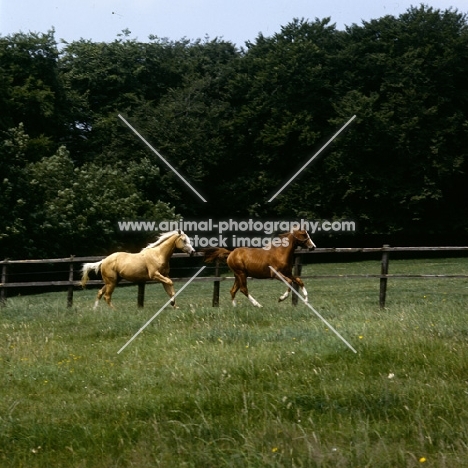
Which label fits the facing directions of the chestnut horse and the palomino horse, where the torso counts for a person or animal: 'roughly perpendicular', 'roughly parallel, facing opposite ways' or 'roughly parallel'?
roughly parallel

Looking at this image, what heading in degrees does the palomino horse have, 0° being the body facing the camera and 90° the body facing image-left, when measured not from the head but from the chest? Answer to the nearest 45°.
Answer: approximately 270°

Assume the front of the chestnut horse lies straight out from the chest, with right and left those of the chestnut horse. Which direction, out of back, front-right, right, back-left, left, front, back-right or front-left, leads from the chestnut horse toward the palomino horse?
back

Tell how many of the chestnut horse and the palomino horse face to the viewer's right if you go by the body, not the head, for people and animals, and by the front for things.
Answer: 2

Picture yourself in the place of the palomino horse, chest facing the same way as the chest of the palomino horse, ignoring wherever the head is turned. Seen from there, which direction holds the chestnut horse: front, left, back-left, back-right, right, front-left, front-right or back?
front

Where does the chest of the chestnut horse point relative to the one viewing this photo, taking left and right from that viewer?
facing to the right of the viewer
